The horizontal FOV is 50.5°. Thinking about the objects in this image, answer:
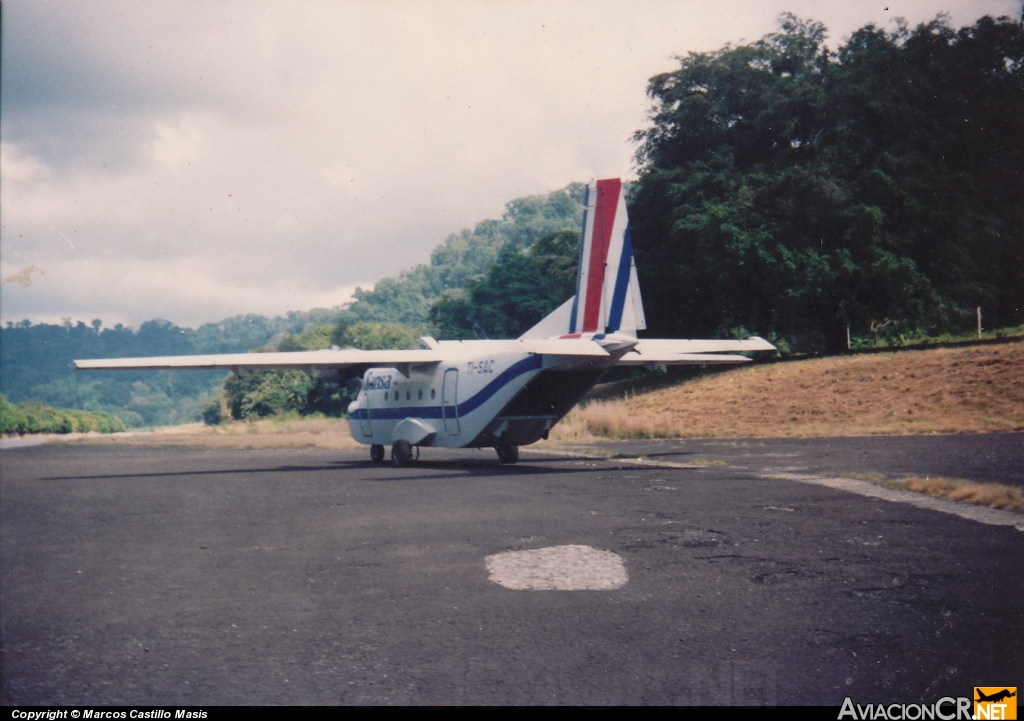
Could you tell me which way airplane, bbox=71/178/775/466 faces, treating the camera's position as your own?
facing away from the viewer and to the left of the viewer

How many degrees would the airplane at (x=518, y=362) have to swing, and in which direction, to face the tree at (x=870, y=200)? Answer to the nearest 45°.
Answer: approximately 90° to its right
